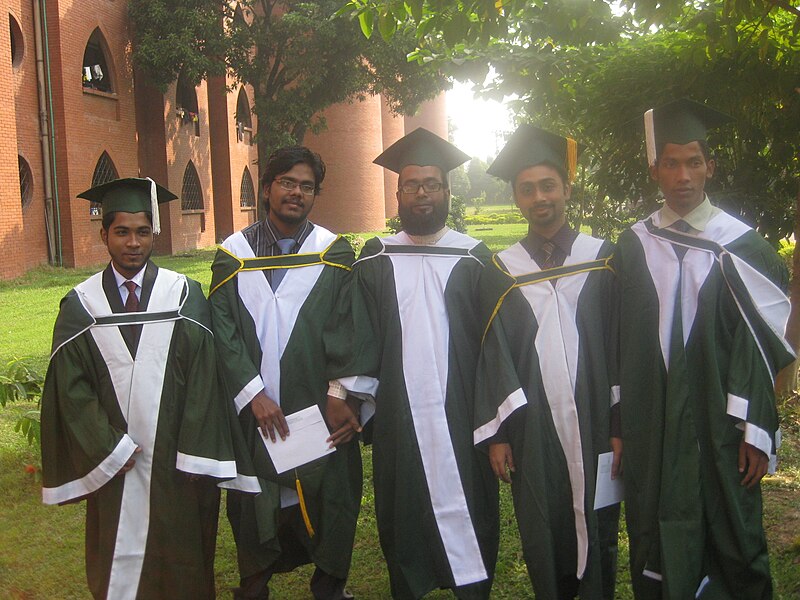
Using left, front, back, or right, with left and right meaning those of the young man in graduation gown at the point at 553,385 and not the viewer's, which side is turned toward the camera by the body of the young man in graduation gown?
front

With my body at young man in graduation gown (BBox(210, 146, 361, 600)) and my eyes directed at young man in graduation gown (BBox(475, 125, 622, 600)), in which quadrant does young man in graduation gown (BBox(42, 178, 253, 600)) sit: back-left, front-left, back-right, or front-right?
back-right

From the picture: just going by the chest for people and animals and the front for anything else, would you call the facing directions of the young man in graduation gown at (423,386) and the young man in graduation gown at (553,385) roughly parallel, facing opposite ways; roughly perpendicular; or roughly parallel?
roughly parallel

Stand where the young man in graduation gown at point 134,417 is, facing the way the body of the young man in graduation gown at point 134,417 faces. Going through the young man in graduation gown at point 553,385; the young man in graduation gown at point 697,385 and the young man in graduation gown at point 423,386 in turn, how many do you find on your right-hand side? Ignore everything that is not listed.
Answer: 0

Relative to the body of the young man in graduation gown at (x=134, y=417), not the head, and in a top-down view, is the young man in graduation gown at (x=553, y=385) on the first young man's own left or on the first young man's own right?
on the first young man's own left

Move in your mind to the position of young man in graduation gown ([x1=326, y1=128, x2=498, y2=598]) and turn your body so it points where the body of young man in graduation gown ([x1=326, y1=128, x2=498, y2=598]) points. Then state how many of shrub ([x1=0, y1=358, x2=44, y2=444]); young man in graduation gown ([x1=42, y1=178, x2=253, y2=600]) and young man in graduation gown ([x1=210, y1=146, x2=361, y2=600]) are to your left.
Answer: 0

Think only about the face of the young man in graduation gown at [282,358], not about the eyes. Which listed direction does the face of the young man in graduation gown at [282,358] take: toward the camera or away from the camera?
toward the camera

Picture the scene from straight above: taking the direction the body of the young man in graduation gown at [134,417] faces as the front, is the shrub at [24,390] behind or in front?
behind

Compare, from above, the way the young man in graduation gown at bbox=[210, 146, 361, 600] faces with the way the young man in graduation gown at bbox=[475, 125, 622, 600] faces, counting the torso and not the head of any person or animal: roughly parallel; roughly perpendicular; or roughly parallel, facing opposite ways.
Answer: roughly parallel

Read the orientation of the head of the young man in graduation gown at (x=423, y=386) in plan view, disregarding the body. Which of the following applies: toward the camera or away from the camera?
toward the camera

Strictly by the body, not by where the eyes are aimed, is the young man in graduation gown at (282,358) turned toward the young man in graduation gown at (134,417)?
no

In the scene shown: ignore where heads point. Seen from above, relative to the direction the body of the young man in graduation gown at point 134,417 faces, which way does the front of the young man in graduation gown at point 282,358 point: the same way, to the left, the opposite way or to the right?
the same way

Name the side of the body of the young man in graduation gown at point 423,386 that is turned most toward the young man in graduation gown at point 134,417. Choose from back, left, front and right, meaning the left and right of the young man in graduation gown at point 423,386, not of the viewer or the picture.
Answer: right

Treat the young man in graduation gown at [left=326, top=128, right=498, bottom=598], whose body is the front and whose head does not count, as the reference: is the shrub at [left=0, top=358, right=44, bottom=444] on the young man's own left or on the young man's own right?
on the young man's own right

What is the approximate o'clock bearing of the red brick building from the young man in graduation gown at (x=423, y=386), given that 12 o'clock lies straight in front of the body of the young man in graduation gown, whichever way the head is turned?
The red brick building is roughly at 5 o'clock from the young man in graduation gown.

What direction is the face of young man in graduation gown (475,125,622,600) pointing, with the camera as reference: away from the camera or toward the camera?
toward the camera

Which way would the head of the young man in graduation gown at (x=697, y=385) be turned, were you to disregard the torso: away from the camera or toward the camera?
toward the camera

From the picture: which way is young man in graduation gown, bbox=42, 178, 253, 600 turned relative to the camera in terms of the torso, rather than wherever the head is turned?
toward the camera

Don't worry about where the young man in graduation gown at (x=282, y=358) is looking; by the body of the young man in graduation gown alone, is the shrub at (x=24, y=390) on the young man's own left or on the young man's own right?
on the young man's own right

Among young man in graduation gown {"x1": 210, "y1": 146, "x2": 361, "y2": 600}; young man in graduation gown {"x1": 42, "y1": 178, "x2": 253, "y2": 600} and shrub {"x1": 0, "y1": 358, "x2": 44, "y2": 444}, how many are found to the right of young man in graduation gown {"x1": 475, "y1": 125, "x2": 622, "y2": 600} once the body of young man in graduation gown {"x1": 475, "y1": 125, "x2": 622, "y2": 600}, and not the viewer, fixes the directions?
3
